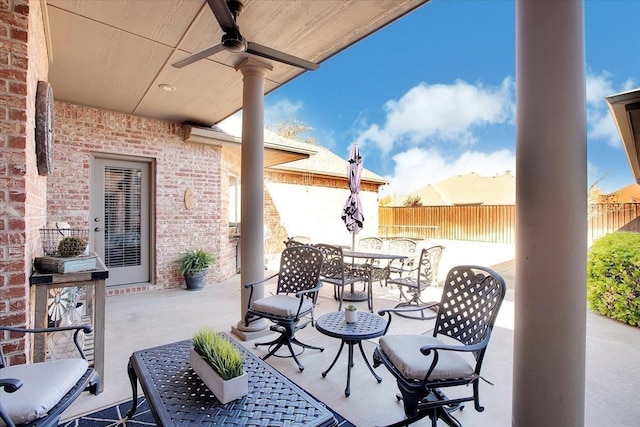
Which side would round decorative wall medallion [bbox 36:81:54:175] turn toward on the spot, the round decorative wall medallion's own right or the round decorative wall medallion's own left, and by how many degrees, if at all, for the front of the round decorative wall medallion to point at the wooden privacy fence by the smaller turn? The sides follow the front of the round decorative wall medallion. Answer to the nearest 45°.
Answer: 0° — it already faces it

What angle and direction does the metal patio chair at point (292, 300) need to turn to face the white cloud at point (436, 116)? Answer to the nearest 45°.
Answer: approximately 180°

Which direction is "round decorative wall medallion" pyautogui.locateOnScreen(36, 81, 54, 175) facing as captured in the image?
to the viewer's right

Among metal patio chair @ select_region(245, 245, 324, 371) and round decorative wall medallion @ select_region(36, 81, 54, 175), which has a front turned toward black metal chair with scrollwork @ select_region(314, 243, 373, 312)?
the round decorative wall medallion

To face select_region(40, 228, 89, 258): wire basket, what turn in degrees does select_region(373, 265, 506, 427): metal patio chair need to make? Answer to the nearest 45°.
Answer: approximately 45° to its right

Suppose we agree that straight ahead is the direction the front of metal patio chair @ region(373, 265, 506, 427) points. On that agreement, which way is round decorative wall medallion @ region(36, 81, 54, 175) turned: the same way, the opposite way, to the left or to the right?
the opposite way

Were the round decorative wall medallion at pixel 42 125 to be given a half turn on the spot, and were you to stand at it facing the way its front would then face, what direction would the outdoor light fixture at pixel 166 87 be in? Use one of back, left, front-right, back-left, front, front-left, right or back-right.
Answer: back-right

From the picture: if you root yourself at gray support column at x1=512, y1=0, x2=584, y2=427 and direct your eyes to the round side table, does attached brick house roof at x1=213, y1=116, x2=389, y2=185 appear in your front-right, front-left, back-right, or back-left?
front-right

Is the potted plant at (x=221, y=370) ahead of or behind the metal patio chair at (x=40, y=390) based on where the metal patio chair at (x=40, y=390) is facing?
ahead

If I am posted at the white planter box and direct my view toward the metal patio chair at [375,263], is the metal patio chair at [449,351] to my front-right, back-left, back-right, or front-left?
front-right

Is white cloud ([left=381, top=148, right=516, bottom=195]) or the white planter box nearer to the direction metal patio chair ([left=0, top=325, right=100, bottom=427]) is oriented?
the white planter box

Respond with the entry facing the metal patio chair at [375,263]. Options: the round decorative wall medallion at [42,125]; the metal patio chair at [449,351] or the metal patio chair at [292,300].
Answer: the round decorative wall medallion

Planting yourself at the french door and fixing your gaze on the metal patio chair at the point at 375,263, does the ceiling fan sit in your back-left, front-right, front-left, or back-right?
front-right

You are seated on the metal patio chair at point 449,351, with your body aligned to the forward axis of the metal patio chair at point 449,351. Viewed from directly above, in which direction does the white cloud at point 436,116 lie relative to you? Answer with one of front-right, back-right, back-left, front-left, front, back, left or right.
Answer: back-right

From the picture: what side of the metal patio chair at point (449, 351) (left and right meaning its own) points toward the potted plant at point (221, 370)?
front

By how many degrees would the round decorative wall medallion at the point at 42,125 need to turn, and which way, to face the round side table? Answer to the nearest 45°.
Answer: approximately 45° to its right
